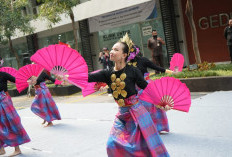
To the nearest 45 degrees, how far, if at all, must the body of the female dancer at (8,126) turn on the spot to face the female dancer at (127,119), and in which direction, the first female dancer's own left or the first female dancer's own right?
approximately 90° to the first female dancer's own left

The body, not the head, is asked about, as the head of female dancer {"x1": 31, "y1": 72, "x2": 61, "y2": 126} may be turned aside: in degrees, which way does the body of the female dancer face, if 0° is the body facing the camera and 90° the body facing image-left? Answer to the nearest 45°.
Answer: approximately 45°

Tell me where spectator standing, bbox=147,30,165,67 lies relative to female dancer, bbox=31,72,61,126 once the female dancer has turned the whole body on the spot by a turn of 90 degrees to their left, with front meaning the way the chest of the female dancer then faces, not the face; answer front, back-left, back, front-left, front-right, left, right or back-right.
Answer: left

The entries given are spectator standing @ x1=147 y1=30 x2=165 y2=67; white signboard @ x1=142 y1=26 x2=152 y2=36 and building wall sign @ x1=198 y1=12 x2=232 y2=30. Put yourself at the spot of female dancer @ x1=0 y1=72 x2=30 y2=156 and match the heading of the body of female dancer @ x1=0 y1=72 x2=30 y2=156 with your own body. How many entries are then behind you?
3
